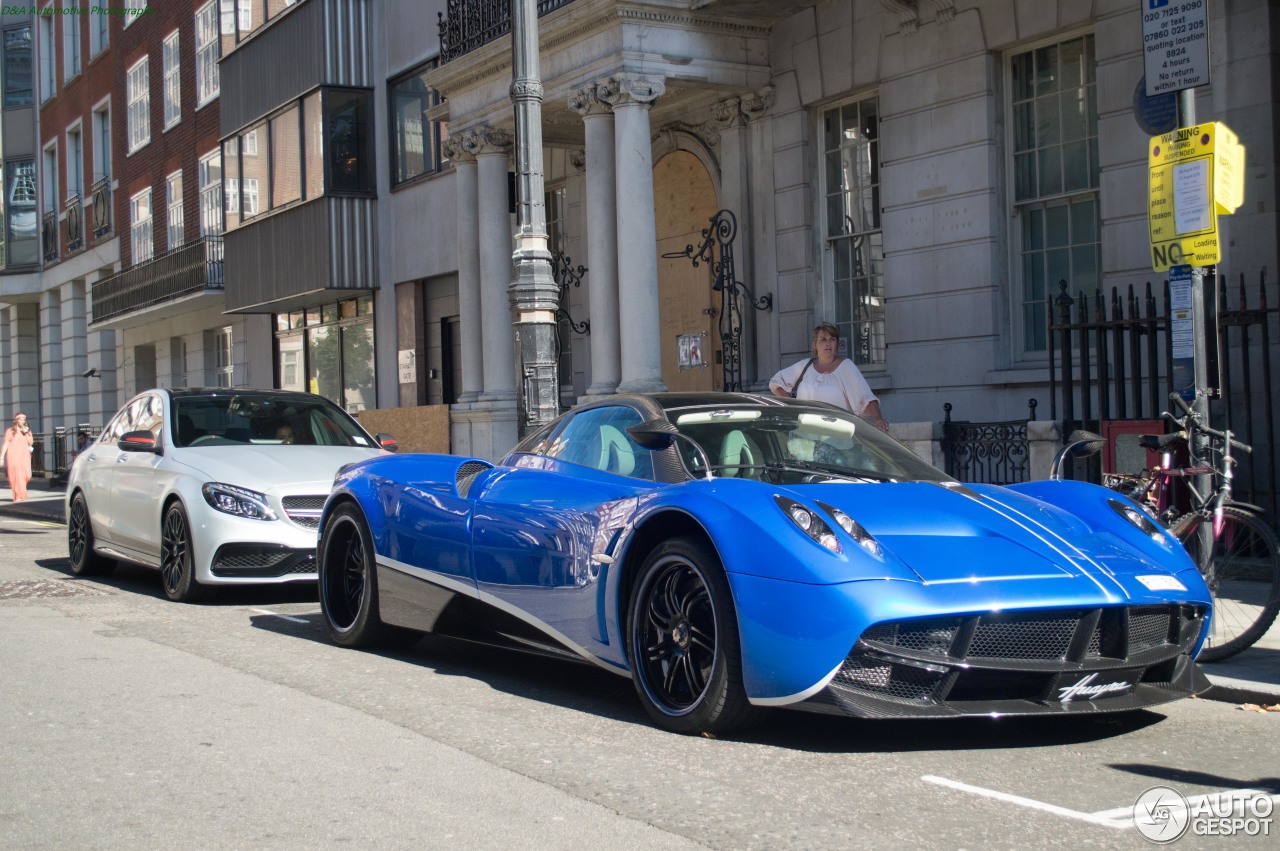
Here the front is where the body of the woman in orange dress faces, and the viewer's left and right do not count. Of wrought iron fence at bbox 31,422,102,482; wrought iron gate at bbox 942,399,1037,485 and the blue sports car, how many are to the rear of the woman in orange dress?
1

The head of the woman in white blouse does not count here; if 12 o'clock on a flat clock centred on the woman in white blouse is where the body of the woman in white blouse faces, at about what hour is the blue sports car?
The blue sports car is roughly at 12 o'clock from the woman in white blouse.

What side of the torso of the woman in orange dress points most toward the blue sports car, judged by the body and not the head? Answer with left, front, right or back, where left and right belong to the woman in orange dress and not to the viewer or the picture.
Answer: front

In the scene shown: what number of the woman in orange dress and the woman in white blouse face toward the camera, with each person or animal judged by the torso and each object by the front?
2

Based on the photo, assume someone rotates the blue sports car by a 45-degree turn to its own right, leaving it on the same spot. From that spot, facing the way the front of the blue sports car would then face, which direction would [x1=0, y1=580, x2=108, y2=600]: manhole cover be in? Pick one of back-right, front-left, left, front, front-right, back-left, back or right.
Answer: back-right

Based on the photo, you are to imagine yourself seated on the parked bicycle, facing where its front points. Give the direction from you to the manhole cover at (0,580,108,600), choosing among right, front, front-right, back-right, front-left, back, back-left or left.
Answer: back-right

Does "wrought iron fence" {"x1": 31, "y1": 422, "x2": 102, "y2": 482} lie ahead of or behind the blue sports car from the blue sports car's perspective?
behind

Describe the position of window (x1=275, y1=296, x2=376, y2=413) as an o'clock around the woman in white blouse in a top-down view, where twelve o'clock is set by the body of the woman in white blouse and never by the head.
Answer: The window is roughly at 5 o'clock from the woman in white blouse.

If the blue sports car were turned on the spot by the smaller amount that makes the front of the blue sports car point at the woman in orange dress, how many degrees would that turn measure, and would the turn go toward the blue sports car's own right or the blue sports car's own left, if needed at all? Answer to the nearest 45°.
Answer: approximately 180°

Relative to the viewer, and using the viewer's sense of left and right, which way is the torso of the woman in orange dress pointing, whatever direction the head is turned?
facing the viewer

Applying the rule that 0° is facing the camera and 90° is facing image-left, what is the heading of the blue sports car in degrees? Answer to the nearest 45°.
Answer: approximately 315°

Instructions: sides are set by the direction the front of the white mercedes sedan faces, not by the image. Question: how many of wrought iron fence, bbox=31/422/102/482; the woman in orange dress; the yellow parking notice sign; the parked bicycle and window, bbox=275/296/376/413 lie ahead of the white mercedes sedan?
2

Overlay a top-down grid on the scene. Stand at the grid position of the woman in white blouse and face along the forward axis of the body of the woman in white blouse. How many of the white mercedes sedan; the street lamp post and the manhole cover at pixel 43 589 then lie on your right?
3
